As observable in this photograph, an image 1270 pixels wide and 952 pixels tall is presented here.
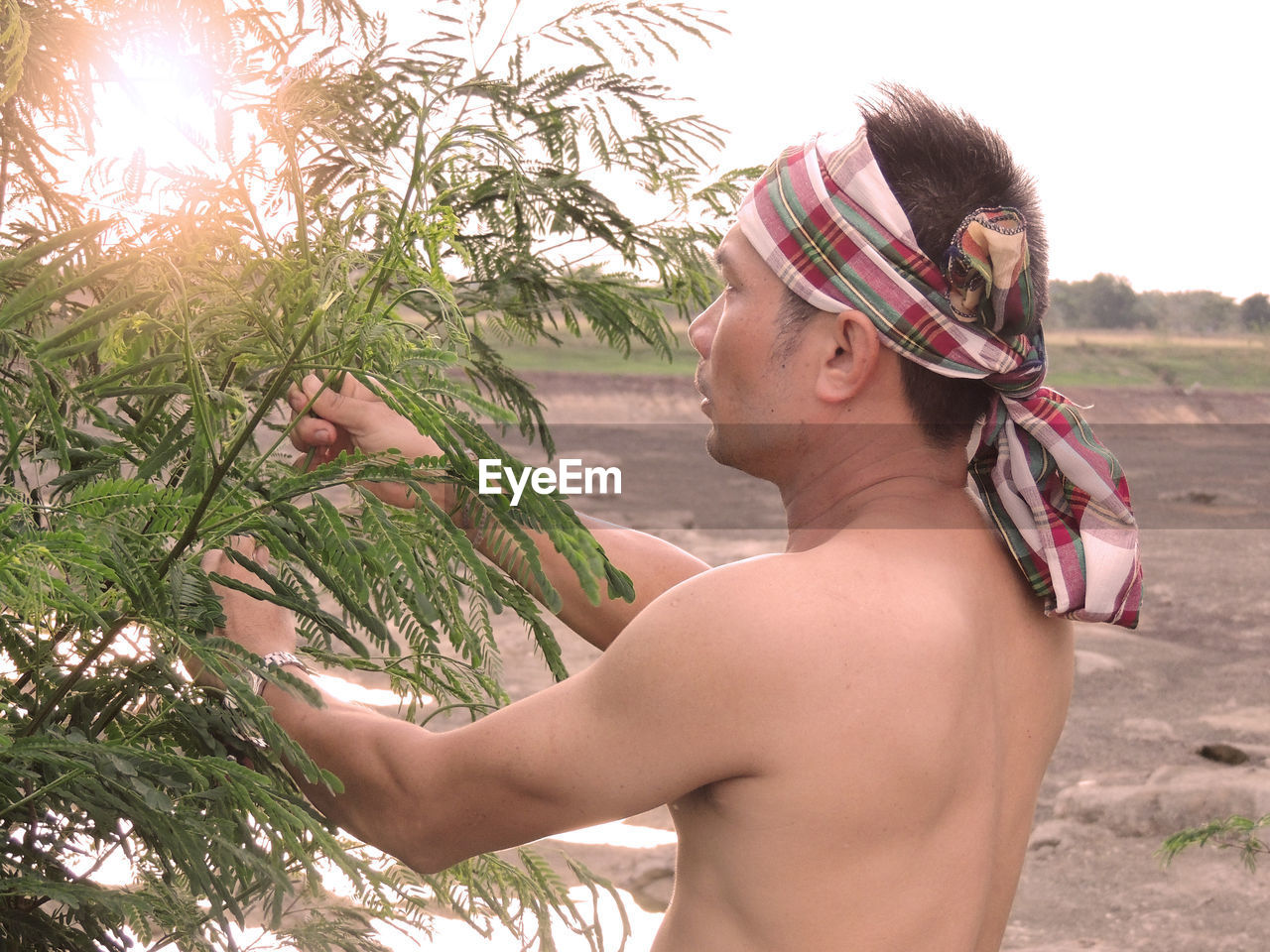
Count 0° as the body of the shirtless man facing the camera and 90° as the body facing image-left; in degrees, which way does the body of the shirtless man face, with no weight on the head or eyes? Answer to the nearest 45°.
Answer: approximately 135°

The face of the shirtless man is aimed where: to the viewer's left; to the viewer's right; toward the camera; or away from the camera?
to the viewer's left
